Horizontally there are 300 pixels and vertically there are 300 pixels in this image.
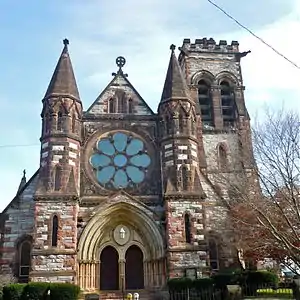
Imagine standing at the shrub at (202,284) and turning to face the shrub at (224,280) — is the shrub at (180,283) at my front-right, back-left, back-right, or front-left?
back-left

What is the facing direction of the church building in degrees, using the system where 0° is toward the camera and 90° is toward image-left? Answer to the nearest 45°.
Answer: approximately 0°

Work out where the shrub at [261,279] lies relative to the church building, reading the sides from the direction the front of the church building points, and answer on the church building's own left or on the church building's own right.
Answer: on the church building's own left

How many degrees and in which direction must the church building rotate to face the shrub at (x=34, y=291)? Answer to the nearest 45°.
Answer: approximately 45° to its right

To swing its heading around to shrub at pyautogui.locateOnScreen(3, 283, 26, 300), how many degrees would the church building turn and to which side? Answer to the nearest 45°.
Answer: approximately 45° to its right
